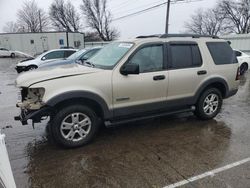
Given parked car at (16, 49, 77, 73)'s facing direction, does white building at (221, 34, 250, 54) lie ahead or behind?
behind

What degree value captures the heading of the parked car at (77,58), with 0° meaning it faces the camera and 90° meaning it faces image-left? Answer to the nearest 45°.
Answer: approximately 45°

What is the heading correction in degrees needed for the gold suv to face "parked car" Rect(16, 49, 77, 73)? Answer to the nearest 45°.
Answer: approximately 90° to its right

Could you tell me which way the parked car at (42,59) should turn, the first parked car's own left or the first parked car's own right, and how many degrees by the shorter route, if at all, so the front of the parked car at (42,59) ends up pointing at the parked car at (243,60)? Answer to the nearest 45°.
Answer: approximately 135° to the first parked car's own left

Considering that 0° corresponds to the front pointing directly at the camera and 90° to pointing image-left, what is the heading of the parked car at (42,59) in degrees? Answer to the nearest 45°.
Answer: approximately 45°
